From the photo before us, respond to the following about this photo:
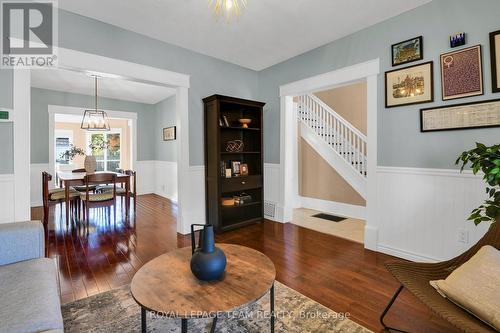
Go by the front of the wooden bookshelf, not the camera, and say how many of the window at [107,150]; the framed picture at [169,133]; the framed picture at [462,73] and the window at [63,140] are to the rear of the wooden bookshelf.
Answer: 3

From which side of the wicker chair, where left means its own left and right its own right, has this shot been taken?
left

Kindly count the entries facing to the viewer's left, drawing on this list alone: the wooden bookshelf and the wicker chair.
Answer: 1

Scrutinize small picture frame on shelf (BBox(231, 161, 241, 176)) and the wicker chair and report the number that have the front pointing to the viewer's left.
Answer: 1

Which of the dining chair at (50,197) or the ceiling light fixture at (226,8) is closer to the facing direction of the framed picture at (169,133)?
the dining chair

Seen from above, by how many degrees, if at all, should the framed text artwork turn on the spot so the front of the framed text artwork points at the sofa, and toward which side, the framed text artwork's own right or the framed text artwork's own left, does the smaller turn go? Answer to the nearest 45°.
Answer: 0° — it already faces it

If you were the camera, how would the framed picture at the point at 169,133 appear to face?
facing the viewer and to the left of the viewer
